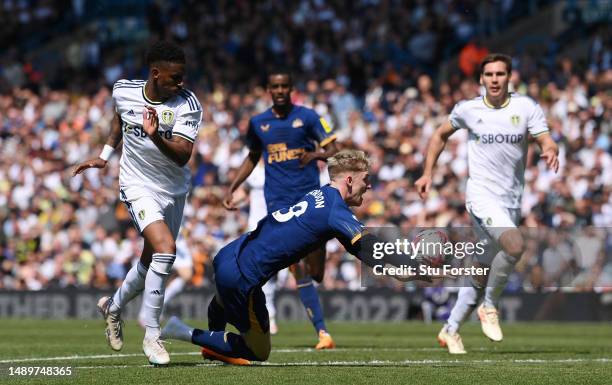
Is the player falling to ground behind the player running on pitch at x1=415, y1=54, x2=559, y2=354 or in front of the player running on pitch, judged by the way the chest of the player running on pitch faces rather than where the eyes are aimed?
in front

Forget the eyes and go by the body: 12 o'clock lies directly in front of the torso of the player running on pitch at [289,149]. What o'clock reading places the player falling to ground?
The player falling to ground is roughly at 12 o'clock from the player running on pitch.

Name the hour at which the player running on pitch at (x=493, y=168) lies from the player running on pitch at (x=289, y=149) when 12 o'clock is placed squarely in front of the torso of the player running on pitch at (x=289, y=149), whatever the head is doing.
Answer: the player running on pitch at (x=493, y=168) is roughly at 10 o'clock from the player running on pitch at (x=289, y=149).

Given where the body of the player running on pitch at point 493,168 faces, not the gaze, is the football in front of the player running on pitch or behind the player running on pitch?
in front

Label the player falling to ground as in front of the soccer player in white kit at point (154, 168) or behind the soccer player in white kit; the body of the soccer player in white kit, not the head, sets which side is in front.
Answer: in front

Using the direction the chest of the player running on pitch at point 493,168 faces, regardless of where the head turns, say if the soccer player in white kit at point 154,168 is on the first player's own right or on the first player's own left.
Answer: on the first player's own right

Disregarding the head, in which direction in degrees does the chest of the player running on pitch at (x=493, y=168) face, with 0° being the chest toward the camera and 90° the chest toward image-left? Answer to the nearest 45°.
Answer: approximately 0°

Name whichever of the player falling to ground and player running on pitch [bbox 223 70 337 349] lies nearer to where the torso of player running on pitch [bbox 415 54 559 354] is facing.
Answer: the player falling to ground
